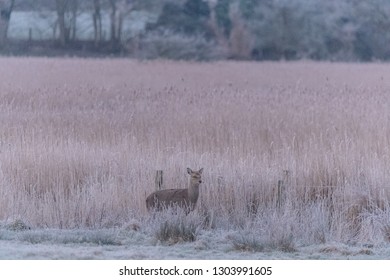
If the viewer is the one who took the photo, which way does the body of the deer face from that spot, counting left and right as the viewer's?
facing to the right of the viewer

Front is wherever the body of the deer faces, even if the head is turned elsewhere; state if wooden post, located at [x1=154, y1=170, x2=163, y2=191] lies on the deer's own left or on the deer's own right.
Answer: on the deer's own left

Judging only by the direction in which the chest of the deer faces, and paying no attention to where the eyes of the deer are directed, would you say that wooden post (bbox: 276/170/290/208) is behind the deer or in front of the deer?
in front

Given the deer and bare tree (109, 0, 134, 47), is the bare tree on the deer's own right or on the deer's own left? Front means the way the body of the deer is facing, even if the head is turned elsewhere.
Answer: on the deer's own left

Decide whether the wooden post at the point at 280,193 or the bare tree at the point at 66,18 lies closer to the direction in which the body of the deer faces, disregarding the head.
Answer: the wooden post

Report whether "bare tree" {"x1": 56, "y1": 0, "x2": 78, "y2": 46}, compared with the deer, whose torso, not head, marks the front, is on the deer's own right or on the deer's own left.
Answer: on the deer's own left

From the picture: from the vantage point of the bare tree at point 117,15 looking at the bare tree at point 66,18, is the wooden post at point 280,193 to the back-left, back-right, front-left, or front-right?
back-left

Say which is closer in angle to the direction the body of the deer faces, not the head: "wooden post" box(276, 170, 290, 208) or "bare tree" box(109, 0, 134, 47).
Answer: the wooden post
